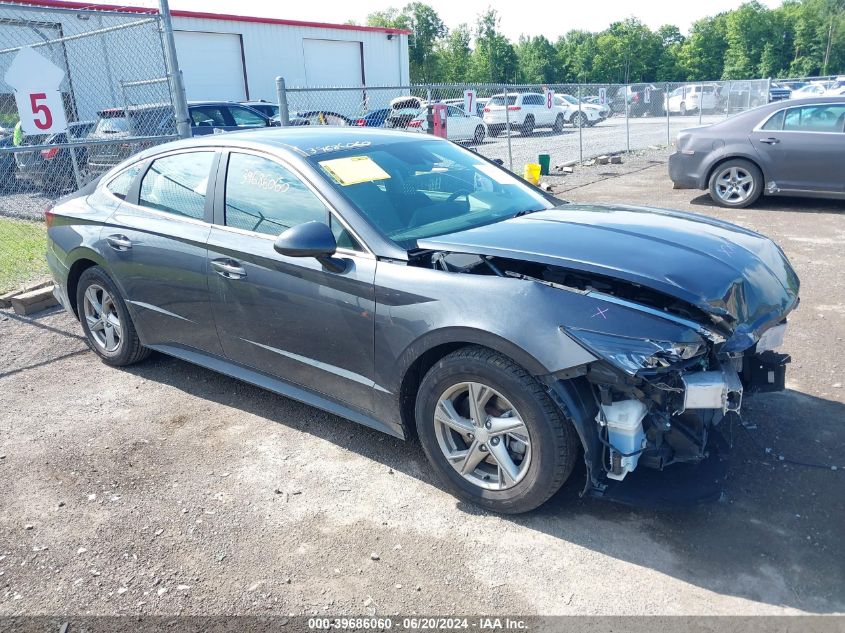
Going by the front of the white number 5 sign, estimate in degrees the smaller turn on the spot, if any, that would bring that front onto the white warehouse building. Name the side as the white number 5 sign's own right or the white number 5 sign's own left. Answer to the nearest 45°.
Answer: approximately 180°

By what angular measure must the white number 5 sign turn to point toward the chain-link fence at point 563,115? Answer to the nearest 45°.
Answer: approximately 135° to its left

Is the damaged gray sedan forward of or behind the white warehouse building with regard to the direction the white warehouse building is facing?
forward

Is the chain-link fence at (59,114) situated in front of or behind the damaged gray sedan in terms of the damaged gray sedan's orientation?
behind

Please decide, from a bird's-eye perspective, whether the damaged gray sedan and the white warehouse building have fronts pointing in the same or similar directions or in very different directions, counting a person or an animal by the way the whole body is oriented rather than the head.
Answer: same or similar directions

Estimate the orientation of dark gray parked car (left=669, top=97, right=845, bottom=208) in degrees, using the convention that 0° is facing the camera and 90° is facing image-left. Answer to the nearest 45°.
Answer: approximately 270°

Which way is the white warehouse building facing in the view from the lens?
facing the viewer and to the right of the viewer

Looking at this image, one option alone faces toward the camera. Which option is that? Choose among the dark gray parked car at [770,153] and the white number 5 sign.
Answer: the white number 5 sign

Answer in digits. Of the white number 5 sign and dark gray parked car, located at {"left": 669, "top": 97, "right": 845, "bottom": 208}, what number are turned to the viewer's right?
1

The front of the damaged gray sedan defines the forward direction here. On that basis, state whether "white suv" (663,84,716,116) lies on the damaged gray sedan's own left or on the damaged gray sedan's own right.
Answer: on the damaged gray sedan's own left

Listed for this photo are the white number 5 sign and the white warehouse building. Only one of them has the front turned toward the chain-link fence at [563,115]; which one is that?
the white warehouse building

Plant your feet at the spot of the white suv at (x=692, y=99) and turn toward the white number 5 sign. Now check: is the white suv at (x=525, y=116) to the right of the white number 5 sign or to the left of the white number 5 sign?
right

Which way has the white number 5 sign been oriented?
toward the camera
